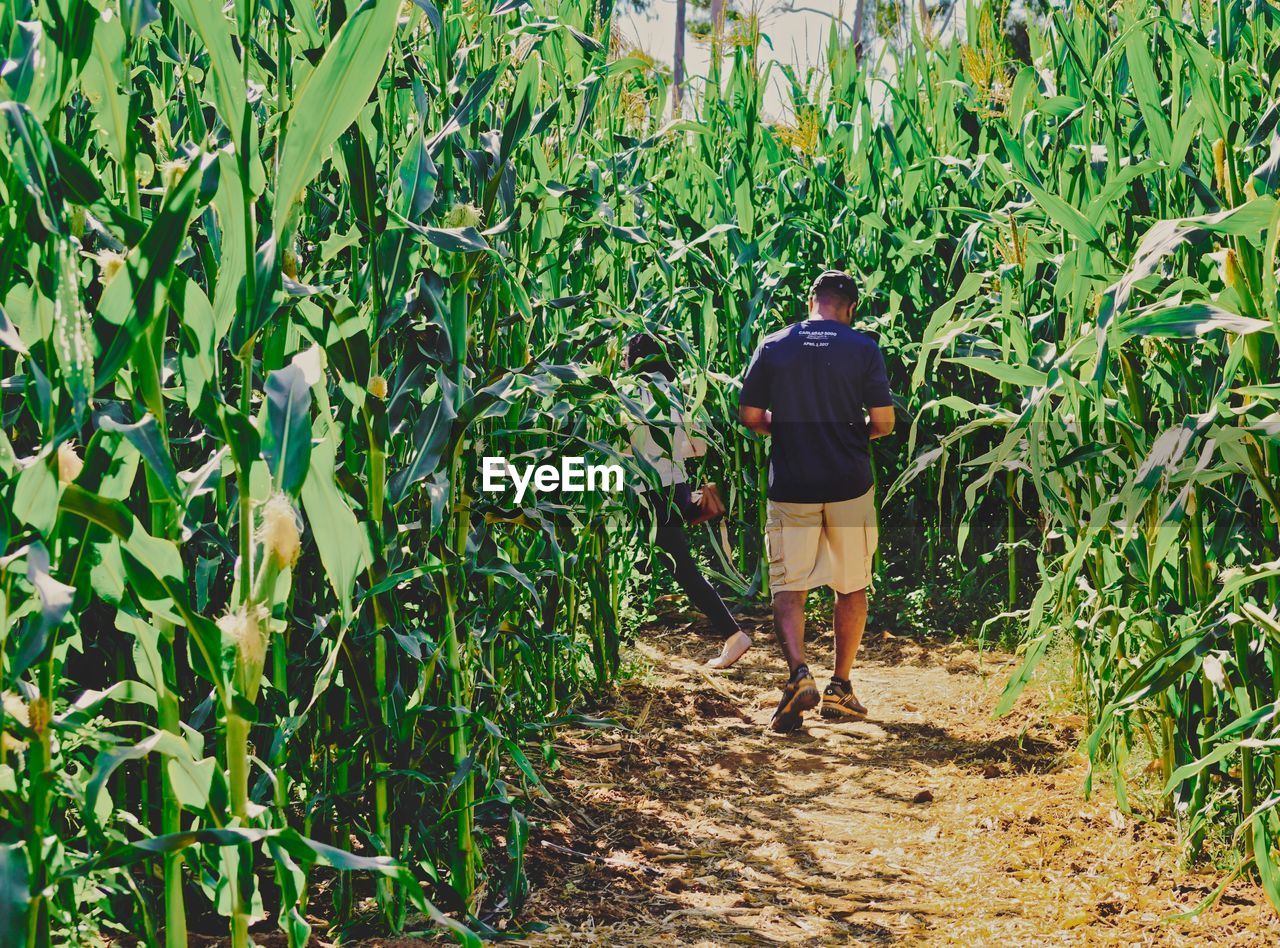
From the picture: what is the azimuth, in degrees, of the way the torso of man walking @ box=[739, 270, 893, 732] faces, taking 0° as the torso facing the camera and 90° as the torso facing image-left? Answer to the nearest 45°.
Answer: approximately 180°
